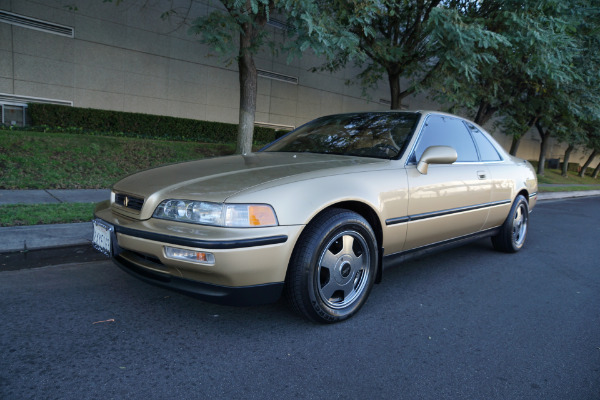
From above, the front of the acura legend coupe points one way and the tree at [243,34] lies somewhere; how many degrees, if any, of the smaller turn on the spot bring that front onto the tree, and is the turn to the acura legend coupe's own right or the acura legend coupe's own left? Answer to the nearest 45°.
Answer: approximately 135° to the acura legend coupe's own right

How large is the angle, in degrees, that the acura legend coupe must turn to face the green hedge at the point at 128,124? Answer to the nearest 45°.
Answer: approximately 90° to its right

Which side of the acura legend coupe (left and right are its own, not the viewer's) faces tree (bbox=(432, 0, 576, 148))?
back

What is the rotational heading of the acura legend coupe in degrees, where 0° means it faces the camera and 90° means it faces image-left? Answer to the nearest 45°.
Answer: approximately 45°

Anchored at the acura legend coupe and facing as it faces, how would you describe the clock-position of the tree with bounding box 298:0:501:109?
The tree is roughly at 5 o'clock from the acura legend coupe.
